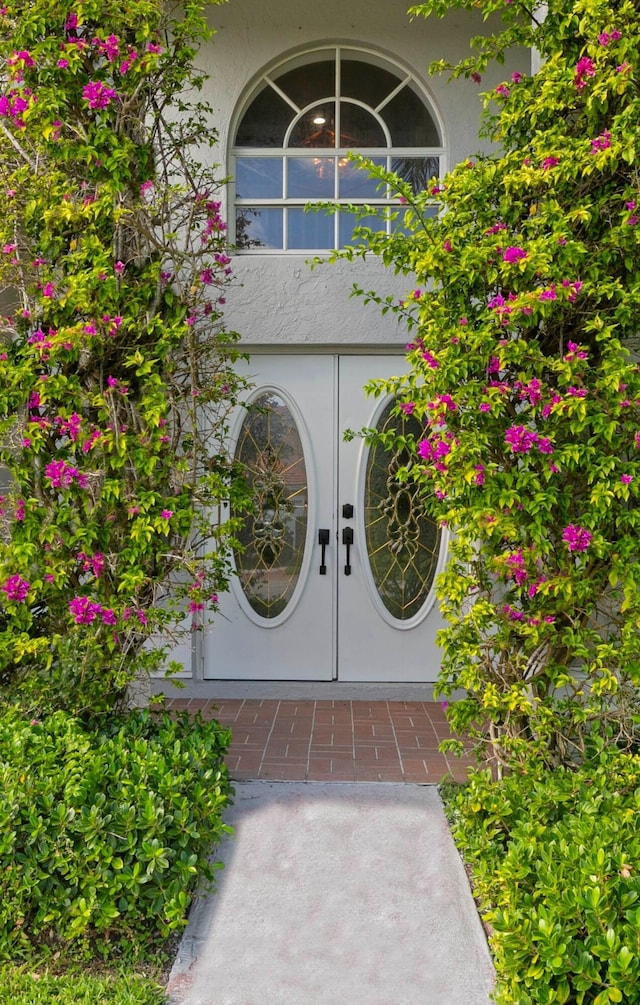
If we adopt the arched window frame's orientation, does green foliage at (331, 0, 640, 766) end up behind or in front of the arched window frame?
in front

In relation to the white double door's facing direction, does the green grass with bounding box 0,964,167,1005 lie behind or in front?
in front

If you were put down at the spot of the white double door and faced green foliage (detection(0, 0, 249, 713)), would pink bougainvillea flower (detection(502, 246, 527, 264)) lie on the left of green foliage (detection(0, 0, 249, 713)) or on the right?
left

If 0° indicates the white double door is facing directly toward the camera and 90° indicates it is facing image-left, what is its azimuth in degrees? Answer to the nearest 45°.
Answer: approximately 0°

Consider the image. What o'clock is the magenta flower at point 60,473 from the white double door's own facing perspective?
The magenta flower is roughly at 1 o'clock from the white double door.

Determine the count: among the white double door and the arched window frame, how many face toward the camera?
2

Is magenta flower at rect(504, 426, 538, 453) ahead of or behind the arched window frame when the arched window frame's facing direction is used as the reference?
ahead

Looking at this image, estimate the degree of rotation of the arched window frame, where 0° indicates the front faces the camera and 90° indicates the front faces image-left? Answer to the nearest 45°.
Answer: approximately 0°

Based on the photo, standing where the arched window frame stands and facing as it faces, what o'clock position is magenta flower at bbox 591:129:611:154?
The magenta flower is roughly at 11 o'clock from the arched window frame.

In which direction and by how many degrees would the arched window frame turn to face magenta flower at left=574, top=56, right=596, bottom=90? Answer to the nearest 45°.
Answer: approximately 45° to its left
